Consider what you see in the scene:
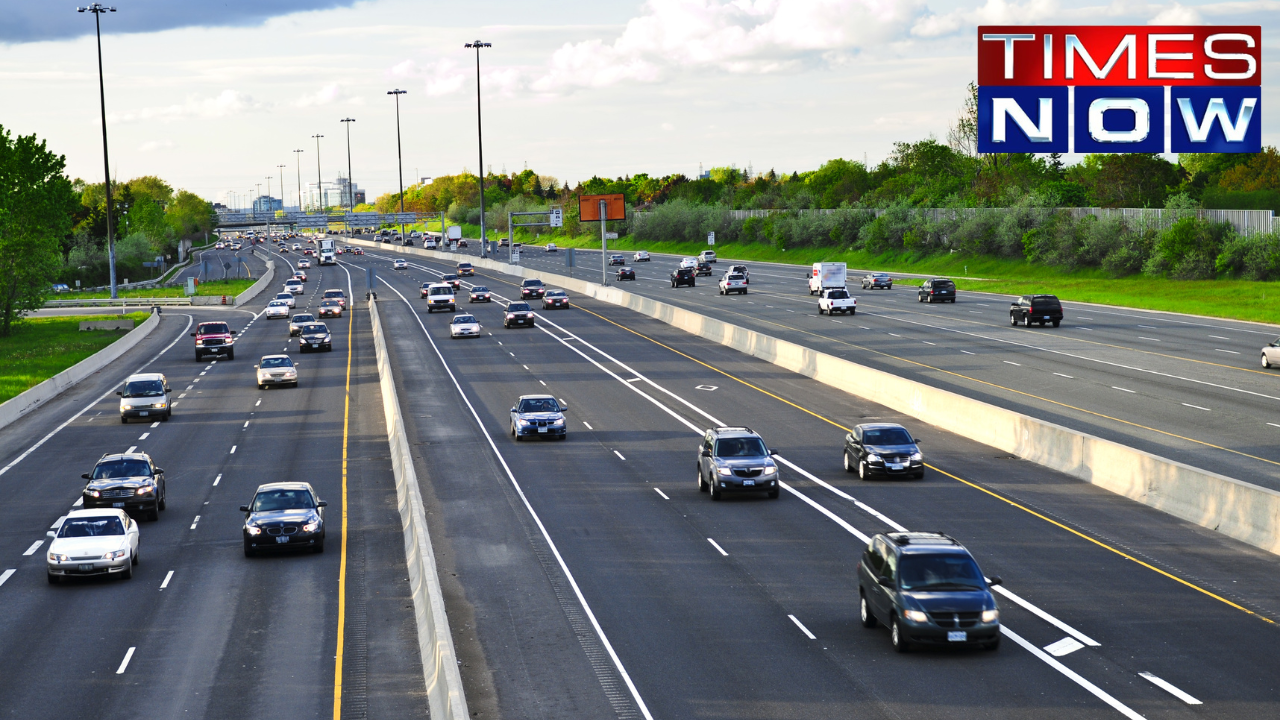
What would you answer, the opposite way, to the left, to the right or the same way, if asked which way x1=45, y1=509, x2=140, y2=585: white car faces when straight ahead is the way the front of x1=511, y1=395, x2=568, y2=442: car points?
the same way

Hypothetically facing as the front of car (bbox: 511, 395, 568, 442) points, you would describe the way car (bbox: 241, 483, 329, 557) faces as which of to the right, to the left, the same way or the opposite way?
the same way

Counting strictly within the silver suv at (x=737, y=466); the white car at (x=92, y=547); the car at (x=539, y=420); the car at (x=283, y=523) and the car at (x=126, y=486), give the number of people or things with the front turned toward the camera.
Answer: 5

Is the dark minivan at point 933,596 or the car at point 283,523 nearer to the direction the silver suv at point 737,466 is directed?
the dark minivan

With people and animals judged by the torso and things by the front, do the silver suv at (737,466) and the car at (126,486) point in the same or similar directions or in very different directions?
same or similar directions

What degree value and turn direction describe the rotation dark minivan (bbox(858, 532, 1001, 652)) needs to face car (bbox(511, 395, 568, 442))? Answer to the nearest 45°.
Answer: approximately 180°

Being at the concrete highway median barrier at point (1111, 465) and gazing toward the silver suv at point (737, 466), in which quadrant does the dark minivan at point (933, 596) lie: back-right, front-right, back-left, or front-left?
front-left

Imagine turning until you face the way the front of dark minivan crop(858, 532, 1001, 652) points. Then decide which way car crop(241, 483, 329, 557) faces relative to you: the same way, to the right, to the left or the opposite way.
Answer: the same way

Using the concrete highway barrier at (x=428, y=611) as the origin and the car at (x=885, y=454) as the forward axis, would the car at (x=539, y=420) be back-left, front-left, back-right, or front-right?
front-left

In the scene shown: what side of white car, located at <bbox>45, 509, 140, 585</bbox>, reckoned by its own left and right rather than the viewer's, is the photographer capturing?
front

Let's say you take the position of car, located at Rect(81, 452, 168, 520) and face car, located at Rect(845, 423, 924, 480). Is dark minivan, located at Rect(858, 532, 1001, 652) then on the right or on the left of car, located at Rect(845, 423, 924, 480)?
right

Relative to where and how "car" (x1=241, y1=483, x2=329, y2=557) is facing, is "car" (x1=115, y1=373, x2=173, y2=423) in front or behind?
behind

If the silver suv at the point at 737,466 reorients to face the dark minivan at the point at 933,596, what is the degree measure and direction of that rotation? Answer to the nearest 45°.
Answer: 0° — it already faces it

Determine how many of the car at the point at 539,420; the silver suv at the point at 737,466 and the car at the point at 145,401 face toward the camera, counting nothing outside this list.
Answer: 3

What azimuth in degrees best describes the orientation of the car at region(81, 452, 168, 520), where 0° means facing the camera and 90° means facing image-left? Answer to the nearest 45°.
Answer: approximately 0°

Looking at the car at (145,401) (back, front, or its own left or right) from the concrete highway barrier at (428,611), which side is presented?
front

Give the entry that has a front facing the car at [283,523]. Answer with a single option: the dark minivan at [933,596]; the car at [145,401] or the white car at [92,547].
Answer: the car at [145,401]

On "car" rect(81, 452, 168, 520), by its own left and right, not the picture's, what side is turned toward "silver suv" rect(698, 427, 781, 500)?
left

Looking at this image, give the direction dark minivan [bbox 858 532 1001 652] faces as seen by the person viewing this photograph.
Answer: facing the viewer and to the right of the viewer

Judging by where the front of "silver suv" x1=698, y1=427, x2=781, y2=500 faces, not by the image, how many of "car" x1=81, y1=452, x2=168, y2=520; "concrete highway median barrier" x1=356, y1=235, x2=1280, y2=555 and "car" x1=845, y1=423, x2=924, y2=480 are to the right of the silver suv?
1
